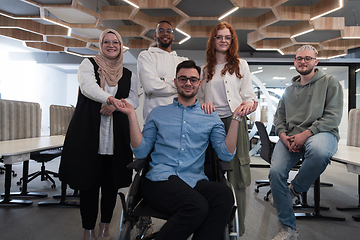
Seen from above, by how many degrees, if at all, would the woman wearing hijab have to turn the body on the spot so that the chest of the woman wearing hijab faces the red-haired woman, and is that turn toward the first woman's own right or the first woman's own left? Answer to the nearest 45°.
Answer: approximately 90° to the first woman's own left

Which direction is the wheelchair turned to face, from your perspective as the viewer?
facing the viewer

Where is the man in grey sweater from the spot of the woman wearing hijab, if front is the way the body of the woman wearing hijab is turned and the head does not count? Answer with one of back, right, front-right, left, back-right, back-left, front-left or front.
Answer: left

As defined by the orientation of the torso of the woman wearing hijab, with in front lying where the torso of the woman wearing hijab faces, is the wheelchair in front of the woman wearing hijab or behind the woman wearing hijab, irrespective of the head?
in front

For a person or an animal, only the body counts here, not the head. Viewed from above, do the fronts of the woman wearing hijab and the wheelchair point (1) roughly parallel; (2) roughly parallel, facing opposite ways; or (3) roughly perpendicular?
roughly parallel

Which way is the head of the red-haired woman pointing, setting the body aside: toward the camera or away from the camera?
toward the camera

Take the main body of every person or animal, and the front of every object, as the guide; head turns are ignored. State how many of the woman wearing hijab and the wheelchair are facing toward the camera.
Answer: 2

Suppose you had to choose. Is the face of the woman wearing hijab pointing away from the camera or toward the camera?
toward the camera

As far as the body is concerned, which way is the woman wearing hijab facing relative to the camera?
toward the camera

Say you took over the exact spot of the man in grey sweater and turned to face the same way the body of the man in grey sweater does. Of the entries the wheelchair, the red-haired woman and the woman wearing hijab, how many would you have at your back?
0

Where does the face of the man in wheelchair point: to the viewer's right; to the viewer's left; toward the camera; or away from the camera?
toward the camera

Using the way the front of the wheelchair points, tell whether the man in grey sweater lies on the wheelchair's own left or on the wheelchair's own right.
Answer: on the wheelchair's own left

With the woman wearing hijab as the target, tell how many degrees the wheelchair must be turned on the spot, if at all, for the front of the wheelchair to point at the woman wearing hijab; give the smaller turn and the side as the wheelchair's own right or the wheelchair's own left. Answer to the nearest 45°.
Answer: approximately 135° to the wheelchair's own right

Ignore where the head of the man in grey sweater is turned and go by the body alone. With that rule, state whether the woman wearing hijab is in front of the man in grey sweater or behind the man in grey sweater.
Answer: in front
